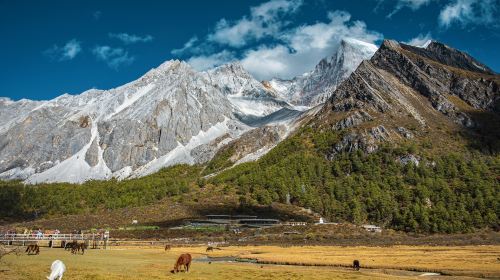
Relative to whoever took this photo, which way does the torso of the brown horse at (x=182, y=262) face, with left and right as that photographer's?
facing the viewer and to the left of the viewer
